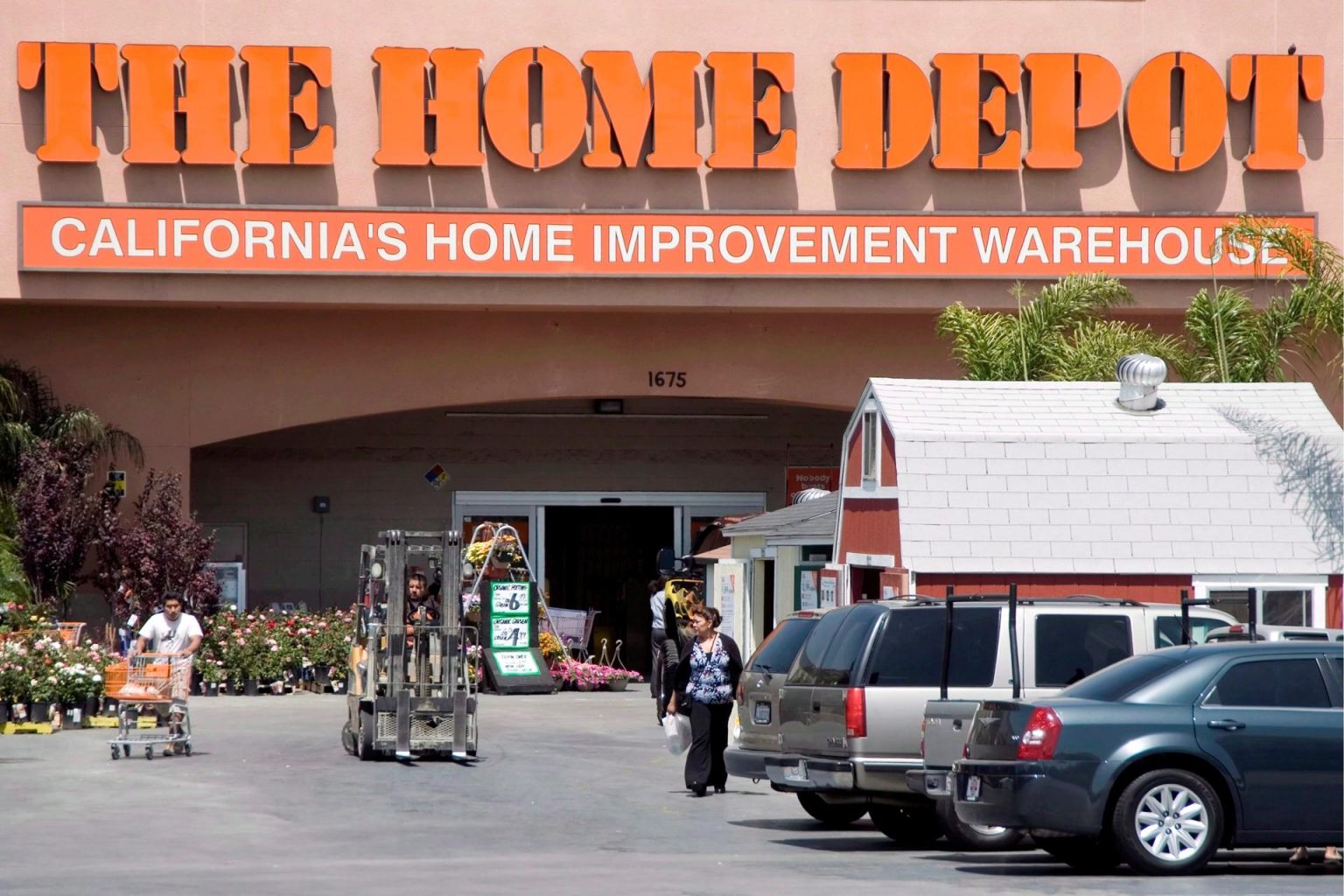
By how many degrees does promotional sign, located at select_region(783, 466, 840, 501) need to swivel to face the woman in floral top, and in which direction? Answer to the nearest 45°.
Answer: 0° — it already faces them

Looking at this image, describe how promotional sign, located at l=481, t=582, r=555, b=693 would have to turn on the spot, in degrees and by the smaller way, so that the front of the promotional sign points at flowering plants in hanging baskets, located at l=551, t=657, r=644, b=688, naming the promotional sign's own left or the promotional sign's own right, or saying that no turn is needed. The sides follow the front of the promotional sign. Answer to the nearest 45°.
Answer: approximately 135° to the promotional sign's own left

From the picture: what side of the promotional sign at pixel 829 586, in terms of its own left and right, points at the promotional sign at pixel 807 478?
back

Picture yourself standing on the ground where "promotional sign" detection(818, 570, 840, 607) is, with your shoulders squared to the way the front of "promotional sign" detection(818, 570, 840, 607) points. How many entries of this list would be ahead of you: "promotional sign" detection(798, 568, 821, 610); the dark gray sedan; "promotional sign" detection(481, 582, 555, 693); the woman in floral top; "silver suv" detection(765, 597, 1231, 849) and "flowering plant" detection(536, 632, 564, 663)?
3

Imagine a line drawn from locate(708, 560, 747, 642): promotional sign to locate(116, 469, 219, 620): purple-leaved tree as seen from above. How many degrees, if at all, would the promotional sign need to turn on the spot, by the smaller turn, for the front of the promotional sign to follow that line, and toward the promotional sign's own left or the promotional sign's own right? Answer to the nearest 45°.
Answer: approximately 90° to the promotional sign's own right
